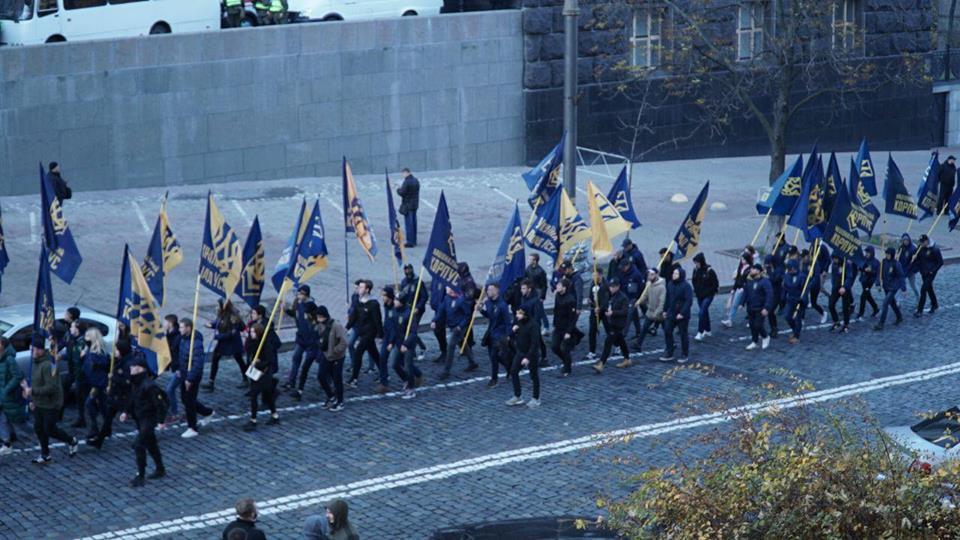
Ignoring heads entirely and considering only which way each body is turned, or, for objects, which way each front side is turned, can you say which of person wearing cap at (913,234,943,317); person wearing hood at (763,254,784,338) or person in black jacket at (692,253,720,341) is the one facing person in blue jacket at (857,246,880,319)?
person wearing cap at (913,234,943,317)

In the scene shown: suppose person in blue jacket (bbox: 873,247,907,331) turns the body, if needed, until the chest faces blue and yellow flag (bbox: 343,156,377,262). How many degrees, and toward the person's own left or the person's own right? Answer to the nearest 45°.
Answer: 0° — they already face it

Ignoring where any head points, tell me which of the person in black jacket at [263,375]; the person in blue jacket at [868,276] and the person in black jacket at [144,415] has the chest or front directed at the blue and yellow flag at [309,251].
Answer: the person in blue jacket

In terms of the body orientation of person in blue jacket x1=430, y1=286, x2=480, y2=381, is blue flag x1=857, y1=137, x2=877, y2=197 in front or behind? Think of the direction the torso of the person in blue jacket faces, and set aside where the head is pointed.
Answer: behind

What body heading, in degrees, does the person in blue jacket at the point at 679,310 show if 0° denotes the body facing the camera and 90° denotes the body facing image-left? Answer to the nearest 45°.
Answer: approximately 45°

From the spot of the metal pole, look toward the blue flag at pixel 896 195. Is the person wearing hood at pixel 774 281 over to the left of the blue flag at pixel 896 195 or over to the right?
right

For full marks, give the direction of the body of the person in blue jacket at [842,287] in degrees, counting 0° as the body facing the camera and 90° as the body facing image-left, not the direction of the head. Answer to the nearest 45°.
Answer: approximately 45°

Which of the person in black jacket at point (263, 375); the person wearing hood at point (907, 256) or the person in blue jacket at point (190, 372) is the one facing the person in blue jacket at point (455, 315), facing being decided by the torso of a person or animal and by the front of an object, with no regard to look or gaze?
the person wearing hood

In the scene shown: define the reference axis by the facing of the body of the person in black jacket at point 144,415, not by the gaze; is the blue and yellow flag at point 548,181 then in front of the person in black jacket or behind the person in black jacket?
behind

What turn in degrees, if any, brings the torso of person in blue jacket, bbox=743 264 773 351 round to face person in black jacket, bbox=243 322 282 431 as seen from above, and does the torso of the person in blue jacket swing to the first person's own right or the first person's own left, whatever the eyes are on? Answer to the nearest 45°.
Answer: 0° — they already face them

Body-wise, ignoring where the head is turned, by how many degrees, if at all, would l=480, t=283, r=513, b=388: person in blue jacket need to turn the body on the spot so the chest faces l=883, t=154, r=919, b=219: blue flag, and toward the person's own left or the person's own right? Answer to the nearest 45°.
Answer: approximately 180°
